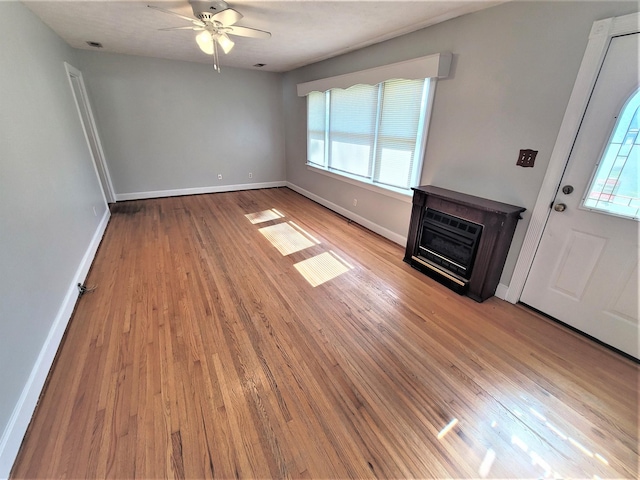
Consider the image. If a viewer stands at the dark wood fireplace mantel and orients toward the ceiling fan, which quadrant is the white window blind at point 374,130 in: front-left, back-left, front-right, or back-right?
front-right

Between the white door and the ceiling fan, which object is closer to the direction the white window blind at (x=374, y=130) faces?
the ceiling fan

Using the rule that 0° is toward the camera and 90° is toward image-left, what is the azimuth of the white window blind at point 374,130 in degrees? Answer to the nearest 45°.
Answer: approximately 45°

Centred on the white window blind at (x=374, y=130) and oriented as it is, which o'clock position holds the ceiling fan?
The ceiling fan is roughly at 12 o'clock from the white window blind.

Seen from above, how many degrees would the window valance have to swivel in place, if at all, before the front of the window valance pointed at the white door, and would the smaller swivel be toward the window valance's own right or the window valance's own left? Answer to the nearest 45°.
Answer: approximately 90° to the window valance's own left

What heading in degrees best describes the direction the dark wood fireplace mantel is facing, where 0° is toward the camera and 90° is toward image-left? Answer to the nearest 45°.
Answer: approximately 45°

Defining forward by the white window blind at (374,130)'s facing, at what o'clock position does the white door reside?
The white door is roughly at 9 o'clock from the white window blind.

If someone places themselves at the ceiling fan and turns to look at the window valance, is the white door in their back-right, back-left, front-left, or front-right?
front-right

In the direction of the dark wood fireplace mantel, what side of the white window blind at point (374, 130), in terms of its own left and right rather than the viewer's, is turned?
left

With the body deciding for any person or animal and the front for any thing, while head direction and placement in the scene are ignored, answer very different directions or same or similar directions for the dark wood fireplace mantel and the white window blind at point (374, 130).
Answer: same or similar directions

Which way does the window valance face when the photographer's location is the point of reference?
facing the viewer and to the left of the viewer

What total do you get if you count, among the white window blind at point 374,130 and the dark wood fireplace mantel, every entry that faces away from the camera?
0

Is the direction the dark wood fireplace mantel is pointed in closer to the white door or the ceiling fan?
the ceiling fan

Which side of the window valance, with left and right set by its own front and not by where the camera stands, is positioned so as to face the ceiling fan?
front
